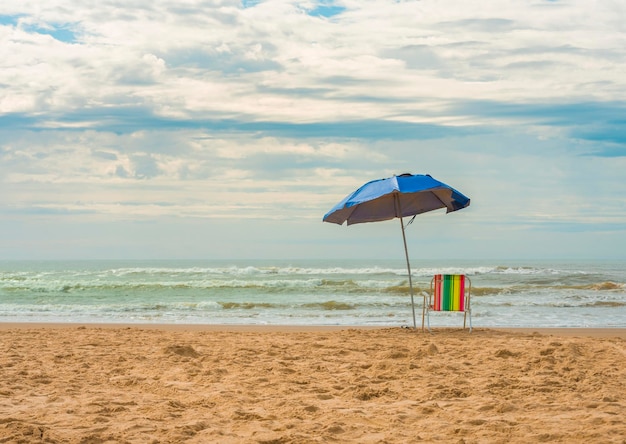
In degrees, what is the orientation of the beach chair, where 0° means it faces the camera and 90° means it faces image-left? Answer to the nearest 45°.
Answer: approximately 180°
